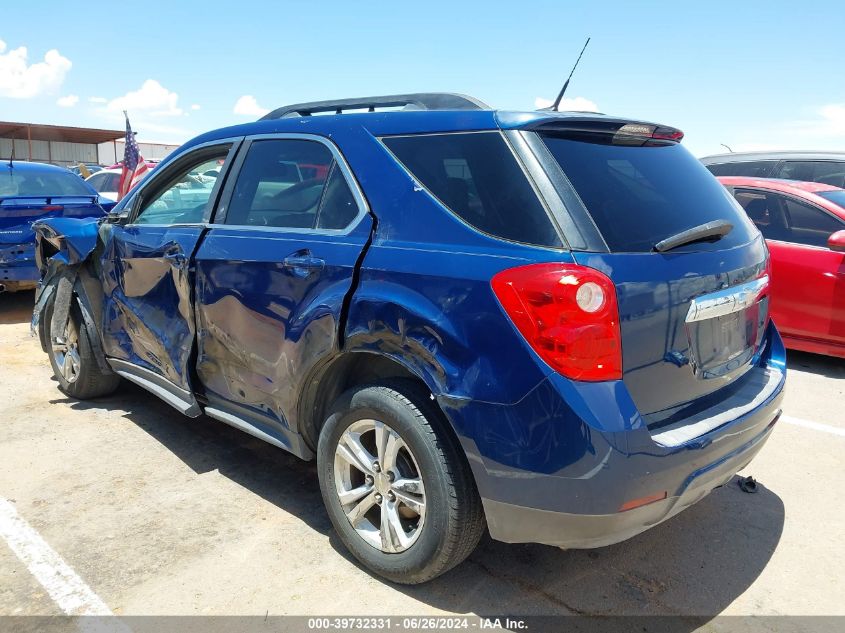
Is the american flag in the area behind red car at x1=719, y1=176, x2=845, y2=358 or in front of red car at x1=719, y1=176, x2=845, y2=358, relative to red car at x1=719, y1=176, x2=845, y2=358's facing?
behind

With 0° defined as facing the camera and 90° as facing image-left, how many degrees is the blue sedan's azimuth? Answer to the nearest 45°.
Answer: approximately 180°

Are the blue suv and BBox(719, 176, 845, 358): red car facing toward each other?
no

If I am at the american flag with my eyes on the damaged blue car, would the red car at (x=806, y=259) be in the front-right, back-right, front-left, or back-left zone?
front-left

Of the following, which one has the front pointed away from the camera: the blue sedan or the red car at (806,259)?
the blue sedan

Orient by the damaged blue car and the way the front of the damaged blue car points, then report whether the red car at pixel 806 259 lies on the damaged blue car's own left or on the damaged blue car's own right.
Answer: on the damaged blue car's own right

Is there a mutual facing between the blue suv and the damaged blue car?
no

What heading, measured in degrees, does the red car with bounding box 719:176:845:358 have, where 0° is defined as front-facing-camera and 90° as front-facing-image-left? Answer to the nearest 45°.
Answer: approximately 315°
